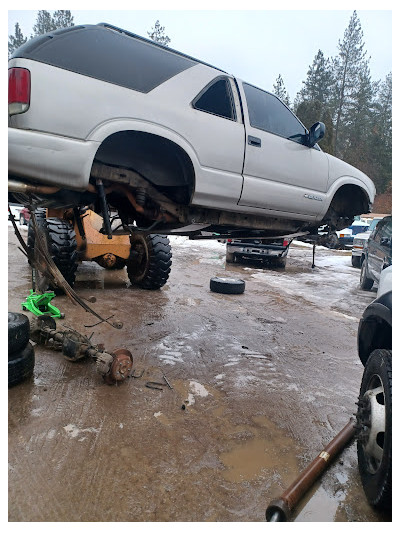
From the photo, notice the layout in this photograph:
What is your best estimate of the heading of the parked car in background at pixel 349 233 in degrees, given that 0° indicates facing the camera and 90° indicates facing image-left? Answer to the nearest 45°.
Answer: approximately 45°

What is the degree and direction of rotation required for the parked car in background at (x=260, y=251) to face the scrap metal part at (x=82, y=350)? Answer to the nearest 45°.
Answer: approximately 180°

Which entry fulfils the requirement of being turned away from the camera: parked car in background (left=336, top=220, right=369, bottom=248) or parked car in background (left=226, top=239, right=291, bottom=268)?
parked car in background (left=226, top=239, right=291, bottom=268)

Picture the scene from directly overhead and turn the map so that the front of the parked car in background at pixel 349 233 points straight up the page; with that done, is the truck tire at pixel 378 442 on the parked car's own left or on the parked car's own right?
on the parked car's own left

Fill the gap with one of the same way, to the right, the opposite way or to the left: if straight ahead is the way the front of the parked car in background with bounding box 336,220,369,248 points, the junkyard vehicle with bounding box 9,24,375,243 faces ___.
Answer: the opposite way

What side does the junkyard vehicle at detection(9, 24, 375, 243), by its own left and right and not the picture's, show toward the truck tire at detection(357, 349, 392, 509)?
right

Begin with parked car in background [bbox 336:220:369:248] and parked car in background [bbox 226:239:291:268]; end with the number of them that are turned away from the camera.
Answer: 1

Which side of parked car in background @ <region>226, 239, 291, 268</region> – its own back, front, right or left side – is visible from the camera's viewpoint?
back

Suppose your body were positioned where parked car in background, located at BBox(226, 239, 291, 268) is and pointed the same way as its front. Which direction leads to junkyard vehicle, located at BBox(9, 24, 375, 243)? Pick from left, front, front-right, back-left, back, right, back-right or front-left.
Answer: back

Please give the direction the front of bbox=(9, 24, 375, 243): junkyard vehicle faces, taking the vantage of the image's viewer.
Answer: facing away from the viewer and to the right of the viewer

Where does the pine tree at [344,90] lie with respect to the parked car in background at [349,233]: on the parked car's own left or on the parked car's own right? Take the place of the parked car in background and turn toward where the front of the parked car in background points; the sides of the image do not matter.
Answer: on the parked car's own right
